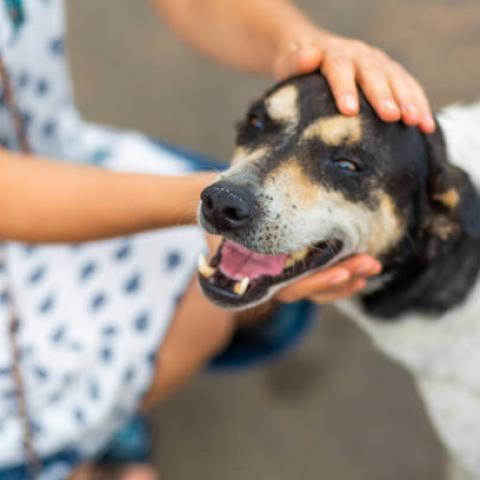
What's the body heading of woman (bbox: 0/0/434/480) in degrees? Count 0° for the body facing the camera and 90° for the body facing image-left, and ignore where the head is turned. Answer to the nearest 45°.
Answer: approximately 270°
